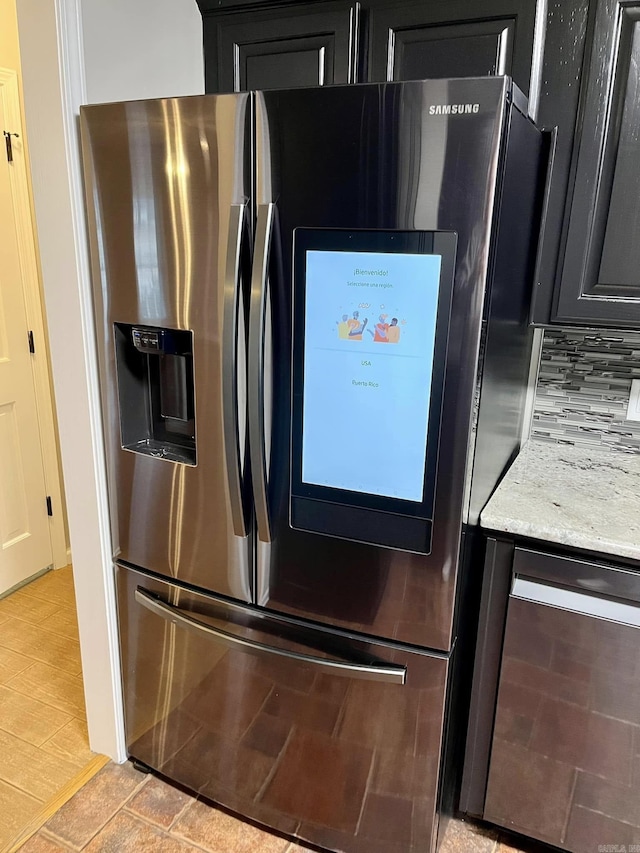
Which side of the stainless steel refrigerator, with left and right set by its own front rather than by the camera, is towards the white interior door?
right

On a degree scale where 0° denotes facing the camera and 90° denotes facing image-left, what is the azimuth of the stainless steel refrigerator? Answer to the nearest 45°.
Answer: approximately 45°

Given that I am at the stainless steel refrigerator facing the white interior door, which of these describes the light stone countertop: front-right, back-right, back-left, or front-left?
back-right

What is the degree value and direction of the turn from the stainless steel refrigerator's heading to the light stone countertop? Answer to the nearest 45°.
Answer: approximately 135° to its left
